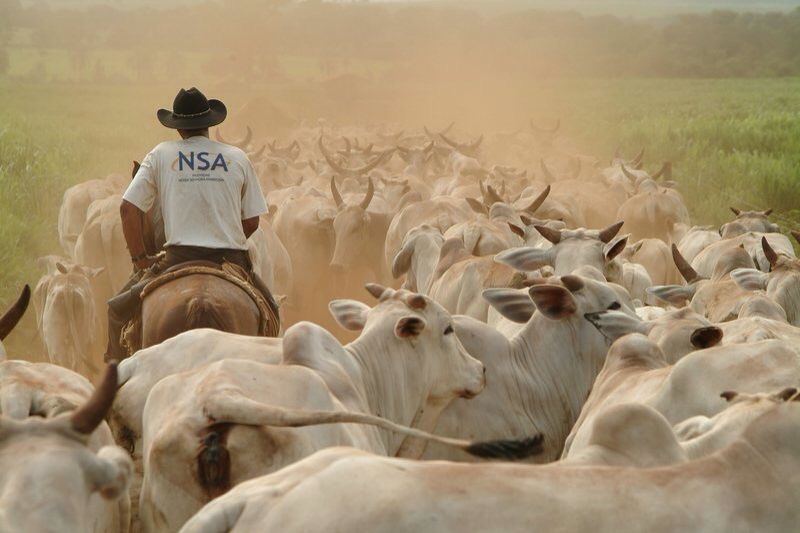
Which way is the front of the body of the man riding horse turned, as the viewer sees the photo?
away from the camera

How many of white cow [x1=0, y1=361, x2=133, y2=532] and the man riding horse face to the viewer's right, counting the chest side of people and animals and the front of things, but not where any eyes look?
0

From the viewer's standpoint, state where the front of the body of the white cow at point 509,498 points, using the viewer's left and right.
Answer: facing to the right of the viewer

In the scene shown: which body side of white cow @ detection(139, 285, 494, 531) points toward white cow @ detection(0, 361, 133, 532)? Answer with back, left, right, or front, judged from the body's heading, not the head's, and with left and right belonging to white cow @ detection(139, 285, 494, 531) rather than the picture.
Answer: back

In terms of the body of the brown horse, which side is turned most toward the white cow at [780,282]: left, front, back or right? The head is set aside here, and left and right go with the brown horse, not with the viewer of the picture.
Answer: right

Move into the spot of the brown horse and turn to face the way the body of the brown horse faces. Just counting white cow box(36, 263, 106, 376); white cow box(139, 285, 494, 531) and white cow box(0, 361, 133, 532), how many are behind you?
2

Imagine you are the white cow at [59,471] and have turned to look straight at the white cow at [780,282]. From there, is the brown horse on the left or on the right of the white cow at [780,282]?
left

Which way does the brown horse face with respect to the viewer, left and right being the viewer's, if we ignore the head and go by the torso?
facing away from the viewer

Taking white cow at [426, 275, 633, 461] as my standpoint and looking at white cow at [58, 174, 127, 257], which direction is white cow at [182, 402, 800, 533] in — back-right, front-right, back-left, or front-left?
back-left

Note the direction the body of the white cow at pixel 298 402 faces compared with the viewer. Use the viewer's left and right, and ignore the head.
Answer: facing away from the viewer and to the right of the viewer

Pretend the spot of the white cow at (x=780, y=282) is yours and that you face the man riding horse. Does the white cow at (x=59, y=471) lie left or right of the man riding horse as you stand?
left

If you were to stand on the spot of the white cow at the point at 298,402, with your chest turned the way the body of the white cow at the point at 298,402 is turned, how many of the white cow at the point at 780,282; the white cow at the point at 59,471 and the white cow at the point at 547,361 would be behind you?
1

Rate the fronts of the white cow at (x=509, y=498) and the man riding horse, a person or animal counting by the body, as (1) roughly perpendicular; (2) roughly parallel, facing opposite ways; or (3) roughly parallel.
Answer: roughly perpendicular

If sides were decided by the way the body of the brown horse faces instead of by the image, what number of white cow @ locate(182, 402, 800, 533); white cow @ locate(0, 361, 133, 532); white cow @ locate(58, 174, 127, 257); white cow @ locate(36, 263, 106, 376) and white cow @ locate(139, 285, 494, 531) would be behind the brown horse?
3
